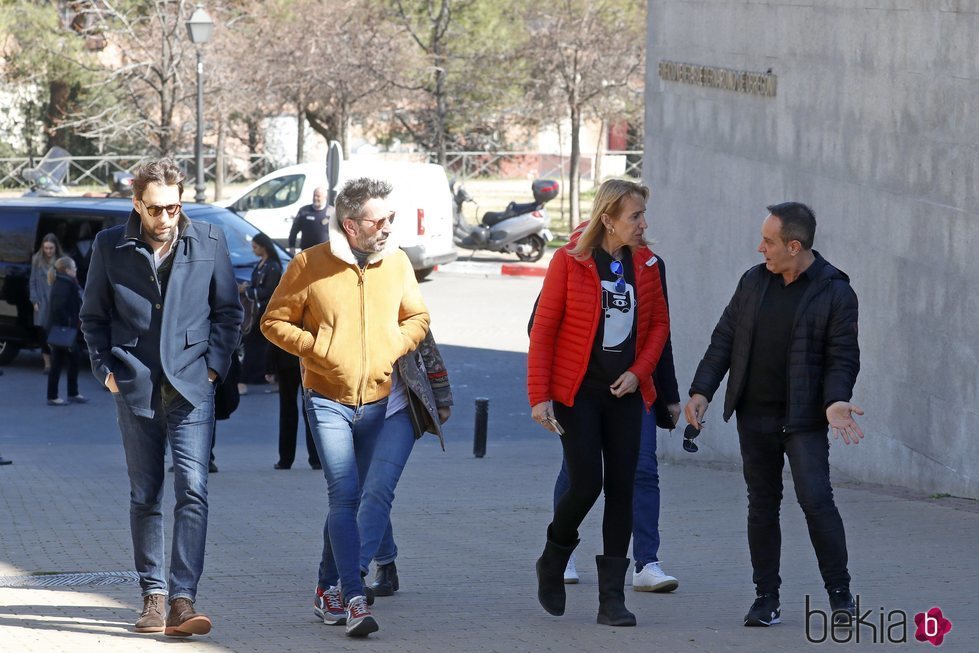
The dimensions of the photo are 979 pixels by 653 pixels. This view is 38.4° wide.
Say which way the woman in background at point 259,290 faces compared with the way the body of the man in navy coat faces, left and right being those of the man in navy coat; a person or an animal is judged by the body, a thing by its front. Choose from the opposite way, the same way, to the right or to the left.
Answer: to the right

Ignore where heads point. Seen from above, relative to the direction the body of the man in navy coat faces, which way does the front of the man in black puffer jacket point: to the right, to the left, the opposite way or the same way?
to the right

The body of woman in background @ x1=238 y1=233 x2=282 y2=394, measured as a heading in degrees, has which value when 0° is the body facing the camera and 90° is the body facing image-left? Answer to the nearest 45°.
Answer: approximately 90°

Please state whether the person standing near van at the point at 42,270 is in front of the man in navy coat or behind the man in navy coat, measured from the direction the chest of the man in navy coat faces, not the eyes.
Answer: behind

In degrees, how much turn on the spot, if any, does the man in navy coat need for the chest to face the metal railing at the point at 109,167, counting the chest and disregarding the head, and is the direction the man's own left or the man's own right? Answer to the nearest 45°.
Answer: approximately 180°

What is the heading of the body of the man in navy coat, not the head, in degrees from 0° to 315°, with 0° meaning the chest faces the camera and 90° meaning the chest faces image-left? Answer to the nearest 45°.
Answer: approximately 0°

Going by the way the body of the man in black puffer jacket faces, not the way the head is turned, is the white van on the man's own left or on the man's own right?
on the man's own right

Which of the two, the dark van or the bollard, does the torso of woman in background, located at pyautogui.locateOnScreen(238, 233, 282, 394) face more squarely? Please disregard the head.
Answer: the dark van

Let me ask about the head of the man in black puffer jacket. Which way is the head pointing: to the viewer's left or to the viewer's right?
to the viewer's left
